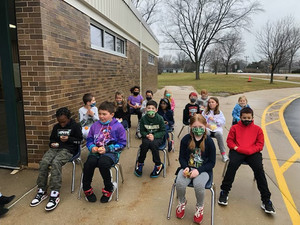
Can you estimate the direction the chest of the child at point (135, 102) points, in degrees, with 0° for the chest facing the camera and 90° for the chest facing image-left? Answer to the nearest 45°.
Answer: approximately 0°

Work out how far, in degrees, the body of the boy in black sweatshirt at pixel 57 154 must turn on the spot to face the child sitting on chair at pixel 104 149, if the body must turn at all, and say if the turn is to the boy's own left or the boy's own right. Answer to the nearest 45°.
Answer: approximately 90° to the boy's own left

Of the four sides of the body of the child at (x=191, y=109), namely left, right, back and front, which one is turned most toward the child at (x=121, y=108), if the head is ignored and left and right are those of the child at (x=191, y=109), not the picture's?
right

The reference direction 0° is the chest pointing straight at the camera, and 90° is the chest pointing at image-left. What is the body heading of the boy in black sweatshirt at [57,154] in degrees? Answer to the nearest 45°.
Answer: approximately 45°

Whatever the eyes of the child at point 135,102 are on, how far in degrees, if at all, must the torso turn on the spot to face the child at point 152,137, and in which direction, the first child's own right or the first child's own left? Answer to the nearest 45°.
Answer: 0° — they already face them

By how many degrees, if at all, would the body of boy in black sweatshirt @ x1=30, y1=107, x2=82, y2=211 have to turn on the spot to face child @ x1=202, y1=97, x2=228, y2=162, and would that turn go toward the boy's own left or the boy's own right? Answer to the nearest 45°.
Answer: approximately 135° to the boy's own left

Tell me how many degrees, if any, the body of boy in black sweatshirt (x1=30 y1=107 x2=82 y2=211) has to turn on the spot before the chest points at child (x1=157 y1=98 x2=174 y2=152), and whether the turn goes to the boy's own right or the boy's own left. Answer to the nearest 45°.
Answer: approximately 180°

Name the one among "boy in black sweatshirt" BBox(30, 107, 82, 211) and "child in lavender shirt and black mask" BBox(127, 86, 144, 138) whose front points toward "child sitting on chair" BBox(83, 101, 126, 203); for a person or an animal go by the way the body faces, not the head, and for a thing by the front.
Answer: the child in lavender shirt and black mask
